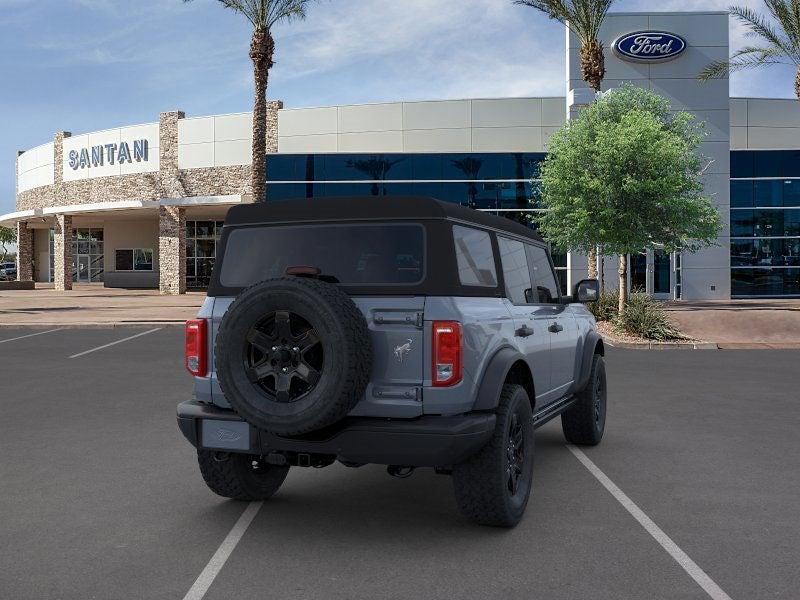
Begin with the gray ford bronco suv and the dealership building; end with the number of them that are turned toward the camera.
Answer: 1

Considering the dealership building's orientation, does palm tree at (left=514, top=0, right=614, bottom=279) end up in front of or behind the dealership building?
in front

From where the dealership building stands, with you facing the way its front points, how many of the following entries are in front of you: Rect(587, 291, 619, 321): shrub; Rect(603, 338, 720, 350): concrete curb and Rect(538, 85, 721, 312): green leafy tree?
3

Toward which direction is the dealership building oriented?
toward the camera

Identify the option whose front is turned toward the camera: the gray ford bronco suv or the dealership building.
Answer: the dealership building

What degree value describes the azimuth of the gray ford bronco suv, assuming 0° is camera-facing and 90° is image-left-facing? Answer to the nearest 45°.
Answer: approximately 225°

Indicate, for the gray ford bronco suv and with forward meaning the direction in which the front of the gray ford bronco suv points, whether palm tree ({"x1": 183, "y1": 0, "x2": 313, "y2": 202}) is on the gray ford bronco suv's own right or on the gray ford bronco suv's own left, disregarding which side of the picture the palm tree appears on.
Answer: on the gray ford bronco suv's own left

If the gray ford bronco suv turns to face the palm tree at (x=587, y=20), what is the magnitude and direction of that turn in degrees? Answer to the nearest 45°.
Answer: approximately 45° to its left

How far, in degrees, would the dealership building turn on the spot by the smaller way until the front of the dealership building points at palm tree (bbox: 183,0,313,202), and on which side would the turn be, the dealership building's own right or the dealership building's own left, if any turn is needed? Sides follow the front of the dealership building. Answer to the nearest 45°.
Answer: approximately 45° to the dealership building's own right

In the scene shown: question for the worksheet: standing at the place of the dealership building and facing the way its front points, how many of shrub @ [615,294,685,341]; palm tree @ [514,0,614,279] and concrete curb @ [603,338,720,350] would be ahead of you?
3

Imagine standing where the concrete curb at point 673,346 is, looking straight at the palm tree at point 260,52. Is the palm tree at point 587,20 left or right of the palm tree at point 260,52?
right

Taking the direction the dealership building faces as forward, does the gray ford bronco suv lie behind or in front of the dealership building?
in front

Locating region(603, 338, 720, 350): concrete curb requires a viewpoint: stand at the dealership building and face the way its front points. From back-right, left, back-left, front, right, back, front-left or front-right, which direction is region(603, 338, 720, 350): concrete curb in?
front
